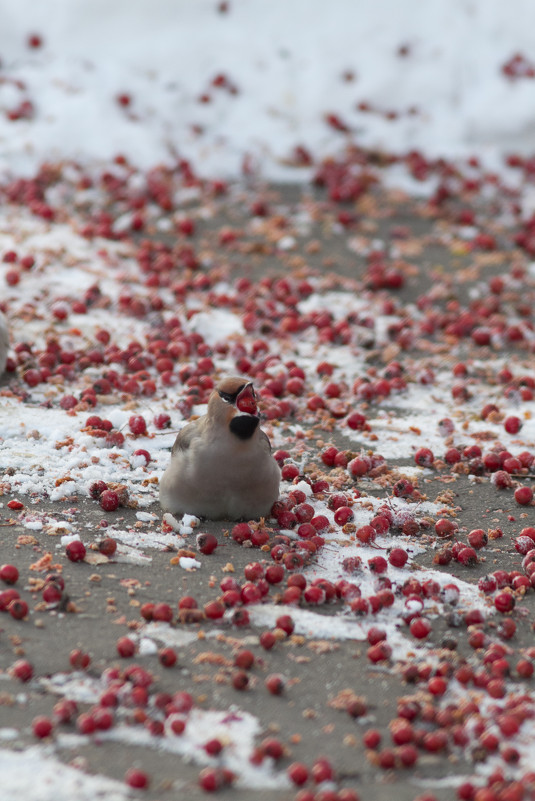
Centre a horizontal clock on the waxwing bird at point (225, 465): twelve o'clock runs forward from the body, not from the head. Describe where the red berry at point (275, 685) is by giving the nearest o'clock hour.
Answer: The red berry is roughly at 1 o'clock from the waxwing bird.

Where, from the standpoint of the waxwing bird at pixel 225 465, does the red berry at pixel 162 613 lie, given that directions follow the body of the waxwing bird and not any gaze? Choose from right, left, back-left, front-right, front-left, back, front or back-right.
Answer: front-right

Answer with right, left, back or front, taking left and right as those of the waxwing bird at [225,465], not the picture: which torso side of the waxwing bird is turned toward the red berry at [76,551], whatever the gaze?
right

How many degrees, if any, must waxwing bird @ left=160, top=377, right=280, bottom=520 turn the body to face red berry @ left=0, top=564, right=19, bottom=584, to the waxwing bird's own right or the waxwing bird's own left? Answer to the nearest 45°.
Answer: approximately 90° to the waxwing bird's own right

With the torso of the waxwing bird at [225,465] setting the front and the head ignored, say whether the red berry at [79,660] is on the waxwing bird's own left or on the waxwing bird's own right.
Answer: on the waxwing bird's own right

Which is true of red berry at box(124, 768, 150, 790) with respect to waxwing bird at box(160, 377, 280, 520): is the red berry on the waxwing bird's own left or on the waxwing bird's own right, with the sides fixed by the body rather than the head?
on the waxwing bird's own right

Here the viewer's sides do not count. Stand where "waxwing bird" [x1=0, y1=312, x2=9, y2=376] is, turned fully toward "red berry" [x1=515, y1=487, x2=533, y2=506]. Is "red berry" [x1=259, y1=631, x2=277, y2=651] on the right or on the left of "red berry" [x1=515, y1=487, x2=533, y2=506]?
right

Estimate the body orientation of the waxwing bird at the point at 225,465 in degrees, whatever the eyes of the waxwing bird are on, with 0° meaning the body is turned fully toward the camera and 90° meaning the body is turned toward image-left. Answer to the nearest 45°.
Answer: approximately 315°
